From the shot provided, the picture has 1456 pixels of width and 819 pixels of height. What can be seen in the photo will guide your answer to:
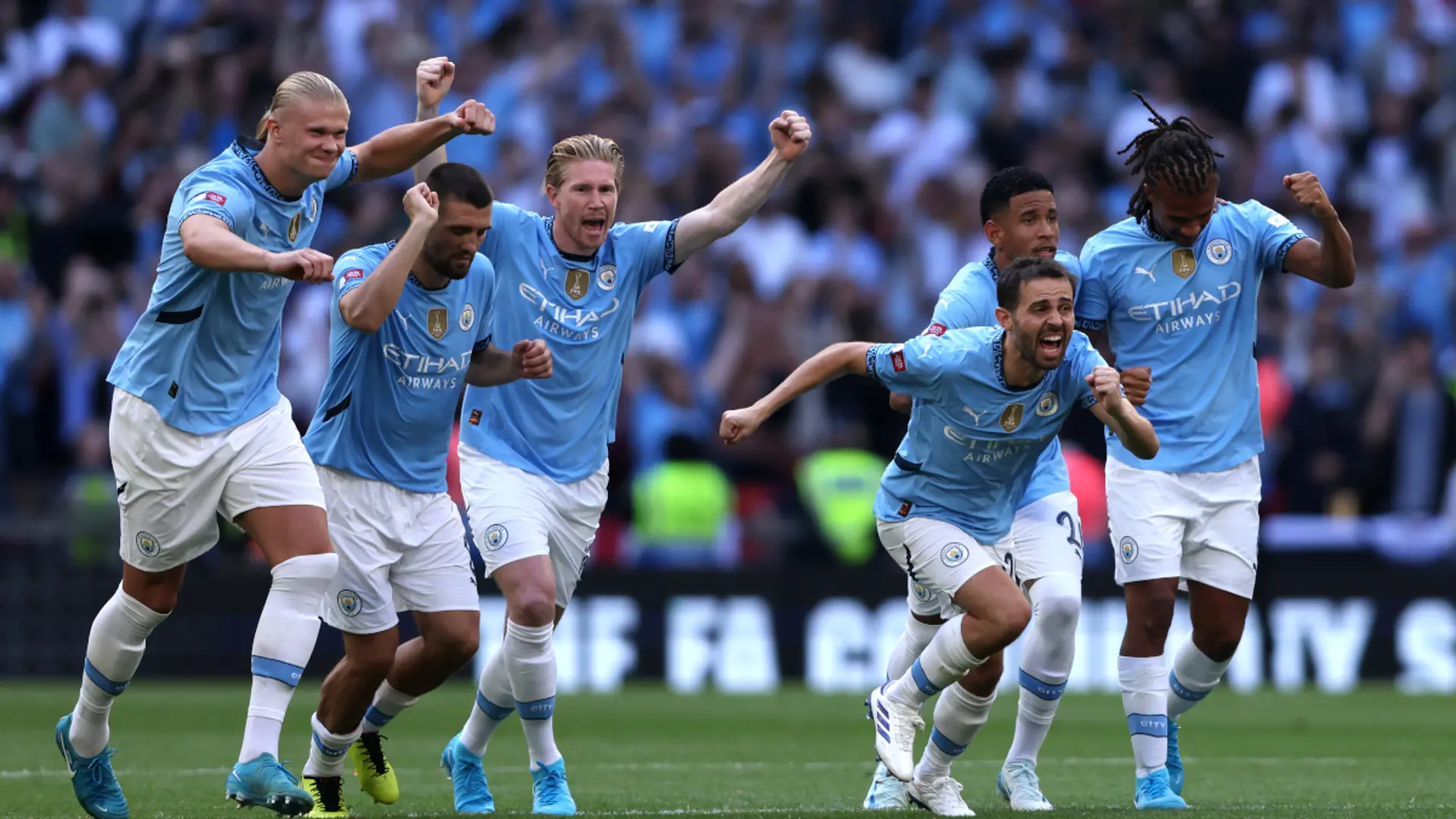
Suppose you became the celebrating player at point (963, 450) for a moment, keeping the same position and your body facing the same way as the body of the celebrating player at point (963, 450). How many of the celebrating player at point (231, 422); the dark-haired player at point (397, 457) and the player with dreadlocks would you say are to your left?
1

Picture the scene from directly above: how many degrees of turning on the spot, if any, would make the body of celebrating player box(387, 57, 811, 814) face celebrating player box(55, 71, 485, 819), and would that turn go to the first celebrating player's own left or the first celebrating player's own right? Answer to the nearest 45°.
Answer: approximately 45° to the first celebrating player's own right

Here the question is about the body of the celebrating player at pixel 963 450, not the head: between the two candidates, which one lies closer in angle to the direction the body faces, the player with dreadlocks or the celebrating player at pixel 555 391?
the player with dreadlocks

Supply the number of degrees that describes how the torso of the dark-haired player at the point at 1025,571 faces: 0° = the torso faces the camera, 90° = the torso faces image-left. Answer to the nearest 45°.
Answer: approximately 315°

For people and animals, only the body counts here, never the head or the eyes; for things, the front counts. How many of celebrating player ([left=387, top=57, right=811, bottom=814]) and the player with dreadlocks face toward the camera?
2

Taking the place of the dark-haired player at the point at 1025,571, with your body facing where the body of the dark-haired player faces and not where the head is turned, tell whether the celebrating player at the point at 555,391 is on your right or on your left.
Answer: on your right

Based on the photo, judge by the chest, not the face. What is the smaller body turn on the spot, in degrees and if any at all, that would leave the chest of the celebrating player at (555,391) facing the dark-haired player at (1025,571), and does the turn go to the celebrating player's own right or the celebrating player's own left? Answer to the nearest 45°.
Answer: approximately 90° to the celebrating player's own left

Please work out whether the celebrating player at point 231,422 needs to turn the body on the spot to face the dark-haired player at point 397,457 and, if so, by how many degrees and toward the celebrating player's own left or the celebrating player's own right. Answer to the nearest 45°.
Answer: approximately 90° to the celebrating player's own left

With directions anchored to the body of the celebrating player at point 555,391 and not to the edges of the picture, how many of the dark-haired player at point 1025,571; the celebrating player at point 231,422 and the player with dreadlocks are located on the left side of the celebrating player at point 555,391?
2

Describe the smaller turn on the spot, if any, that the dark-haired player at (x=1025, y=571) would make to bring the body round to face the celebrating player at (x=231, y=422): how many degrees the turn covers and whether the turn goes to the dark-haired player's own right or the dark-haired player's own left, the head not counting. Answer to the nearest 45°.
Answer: approximately 90° to the dark-haired player's own right

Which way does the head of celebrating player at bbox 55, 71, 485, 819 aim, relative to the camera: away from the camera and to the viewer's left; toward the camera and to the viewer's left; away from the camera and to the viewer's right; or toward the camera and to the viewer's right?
toward the camera and to the viewer's right
